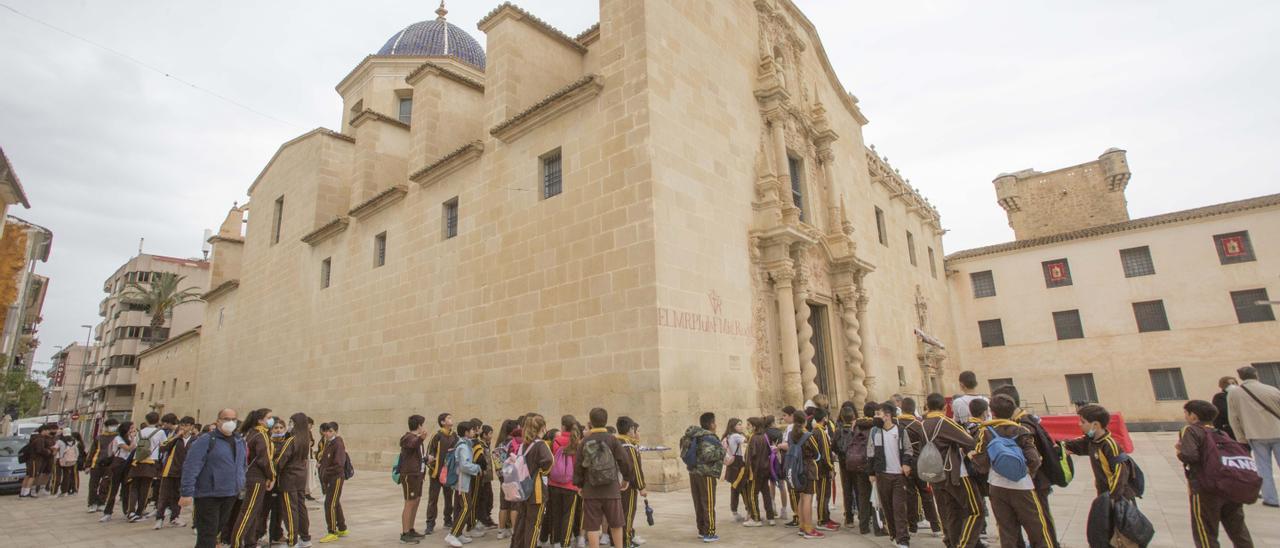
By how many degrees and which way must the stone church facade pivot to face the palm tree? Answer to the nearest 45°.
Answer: approximately 180°

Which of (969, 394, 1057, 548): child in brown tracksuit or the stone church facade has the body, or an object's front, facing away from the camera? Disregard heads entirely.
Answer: the child in brown tracksuit

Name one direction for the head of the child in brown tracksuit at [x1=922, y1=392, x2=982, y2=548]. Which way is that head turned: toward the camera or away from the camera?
away from the camera

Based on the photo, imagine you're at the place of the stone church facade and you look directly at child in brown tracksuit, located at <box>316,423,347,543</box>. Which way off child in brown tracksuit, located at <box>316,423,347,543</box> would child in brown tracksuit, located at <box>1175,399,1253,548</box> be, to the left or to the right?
left

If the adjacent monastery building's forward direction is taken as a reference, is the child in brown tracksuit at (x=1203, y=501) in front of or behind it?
in front

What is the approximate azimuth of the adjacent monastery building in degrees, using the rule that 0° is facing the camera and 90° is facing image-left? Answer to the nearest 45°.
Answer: approximately 45°

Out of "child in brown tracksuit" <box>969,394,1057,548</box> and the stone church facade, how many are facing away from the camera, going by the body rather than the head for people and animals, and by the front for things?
1

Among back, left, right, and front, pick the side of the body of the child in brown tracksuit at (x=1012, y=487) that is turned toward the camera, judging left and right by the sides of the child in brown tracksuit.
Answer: back

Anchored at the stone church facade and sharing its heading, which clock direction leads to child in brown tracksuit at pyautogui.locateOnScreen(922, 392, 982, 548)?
The child in brown tracksuit is roughly at 1 o'clock from the stone church facade.

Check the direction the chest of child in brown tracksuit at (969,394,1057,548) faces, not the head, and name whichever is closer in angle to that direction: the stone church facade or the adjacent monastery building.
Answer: the adjacent monastery building
